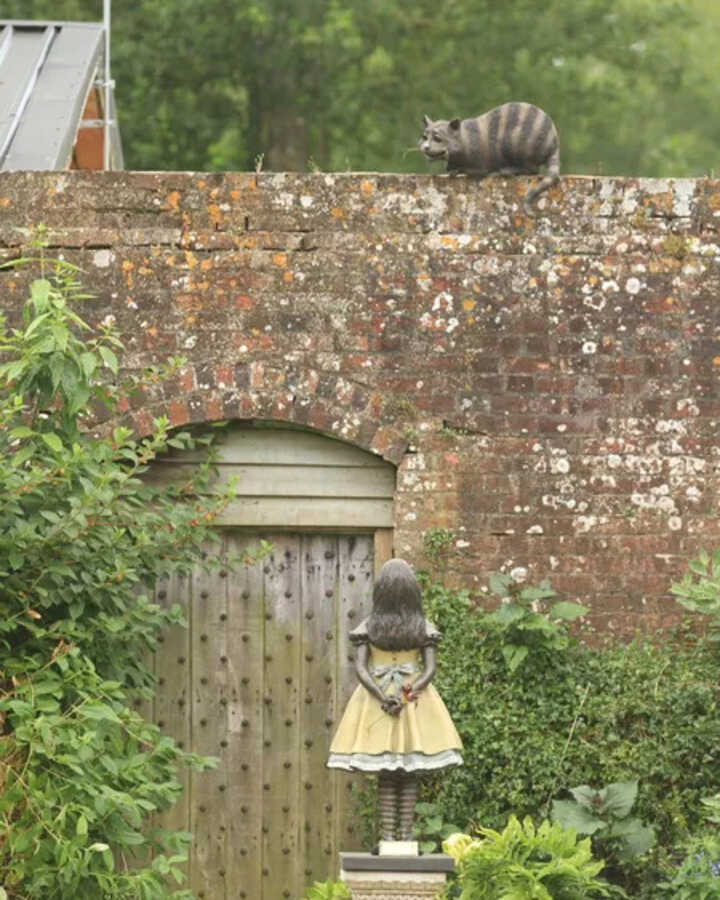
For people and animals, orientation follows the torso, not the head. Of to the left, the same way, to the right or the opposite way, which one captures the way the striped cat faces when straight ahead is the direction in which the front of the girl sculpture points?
to the left

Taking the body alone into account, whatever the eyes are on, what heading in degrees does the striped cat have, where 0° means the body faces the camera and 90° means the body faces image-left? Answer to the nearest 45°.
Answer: approximately 90°

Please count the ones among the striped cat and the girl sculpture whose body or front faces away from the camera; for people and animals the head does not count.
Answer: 1

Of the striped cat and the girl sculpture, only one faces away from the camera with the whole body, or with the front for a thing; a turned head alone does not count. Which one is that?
the girl sculpture

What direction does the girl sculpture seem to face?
away from the camera
